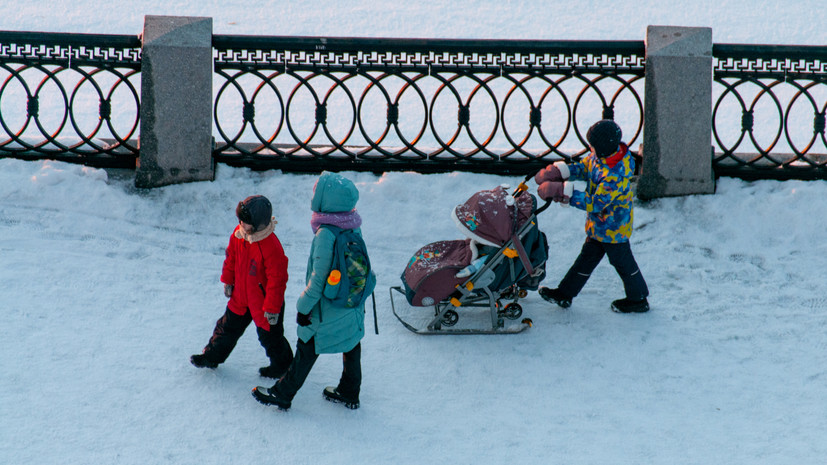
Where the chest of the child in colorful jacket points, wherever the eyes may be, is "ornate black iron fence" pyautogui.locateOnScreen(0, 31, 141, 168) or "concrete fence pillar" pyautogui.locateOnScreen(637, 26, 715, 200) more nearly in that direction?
the ornate black iron fence

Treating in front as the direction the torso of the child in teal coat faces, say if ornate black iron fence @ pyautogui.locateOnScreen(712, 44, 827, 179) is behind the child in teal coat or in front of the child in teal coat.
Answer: behind

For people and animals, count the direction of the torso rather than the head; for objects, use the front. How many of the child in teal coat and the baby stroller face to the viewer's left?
2

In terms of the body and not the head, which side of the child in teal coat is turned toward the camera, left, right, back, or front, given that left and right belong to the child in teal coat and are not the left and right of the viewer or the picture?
left

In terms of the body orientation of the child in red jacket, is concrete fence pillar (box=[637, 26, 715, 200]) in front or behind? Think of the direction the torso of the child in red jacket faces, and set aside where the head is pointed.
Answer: behind

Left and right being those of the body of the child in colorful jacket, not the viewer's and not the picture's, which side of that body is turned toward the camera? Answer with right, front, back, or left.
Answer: left

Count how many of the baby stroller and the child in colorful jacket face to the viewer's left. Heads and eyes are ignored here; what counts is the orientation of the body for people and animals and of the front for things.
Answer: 2

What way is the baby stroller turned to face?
to the viewer's left

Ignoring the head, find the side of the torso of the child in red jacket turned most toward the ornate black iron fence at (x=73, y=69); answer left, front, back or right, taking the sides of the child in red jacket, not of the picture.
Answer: right

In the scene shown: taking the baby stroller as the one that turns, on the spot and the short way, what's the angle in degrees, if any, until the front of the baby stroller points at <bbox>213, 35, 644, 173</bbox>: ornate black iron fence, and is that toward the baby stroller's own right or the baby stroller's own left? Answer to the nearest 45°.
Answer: approximately 90° to the baby stroller's own right
